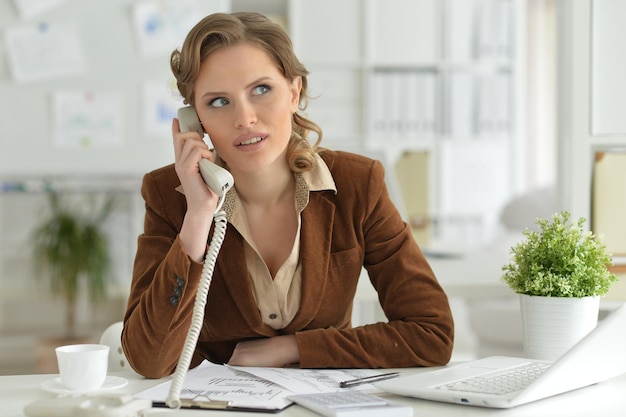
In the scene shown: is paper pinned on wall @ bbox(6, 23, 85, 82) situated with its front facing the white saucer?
yes

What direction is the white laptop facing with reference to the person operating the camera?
facing away from the viewer and to the left of the viewer

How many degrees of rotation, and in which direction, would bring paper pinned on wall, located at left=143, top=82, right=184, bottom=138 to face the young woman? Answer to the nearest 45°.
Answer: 0° — it already faces them

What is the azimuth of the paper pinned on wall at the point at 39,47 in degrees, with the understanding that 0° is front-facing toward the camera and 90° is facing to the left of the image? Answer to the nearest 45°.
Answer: approximately 0°

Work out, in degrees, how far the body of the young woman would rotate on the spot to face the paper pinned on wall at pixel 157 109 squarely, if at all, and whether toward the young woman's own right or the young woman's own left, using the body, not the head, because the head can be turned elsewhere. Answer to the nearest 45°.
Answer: approximately 180°
